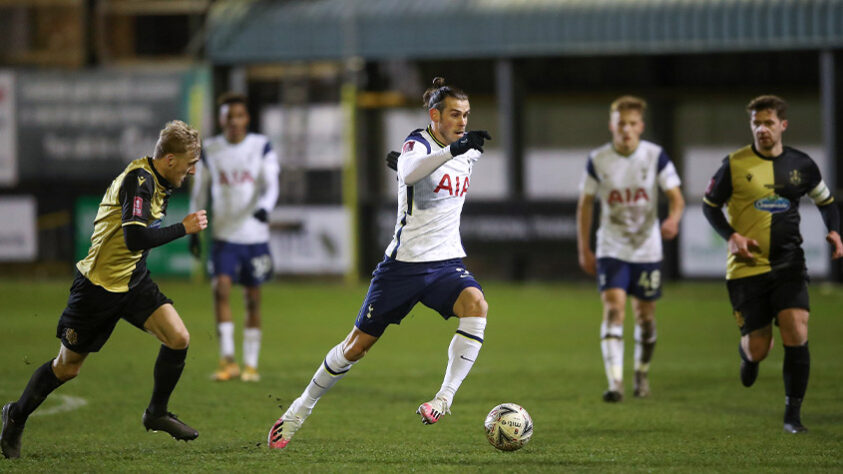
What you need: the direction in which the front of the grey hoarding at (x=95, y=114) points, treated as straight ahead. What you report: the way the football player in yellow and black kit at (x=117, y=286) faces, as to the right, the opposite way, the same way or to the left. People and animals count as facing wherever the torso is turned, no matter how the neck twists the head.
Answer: to the left

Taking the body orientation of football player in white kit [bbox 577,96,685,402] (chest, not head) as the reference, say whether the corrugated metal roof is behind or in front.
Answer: behind

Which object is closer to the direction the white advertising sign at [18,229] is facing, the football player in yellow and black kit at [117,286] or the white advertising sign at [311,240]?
the football player in yellow and black kit

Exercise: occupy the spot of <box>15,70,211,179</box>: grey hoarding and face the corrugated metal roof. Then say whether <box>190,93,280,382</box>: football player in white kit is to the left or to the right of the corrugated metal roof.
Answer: right

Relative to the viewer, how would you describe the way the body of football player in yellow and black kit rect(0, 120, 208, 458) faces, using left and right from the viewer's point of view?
facing to the right of the viewer

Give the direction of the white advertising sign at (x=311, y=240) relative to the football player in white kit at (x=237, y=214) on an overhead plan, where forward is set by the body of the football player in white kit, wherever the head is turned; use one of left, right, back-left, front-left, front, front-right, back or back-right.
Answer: back

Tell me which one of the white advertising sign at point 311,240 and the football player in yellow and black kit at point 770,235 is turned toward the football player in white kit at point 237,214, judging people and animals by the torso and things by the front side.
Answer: the white advertising sign

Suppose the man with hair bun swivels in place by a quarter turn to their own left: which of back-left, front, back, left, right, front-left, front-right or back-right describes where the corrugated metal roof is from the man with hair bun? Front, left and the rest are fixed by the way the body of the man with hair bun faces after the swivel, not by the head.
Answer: front-left

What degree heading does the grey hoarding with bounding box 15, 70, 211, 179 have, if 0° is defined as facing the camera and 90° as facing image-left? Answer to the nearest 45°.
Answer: approximately 0°

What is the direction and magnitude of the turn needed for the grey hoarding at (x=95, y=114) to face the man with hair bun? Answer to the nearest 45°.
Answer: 0° — it already faces them
